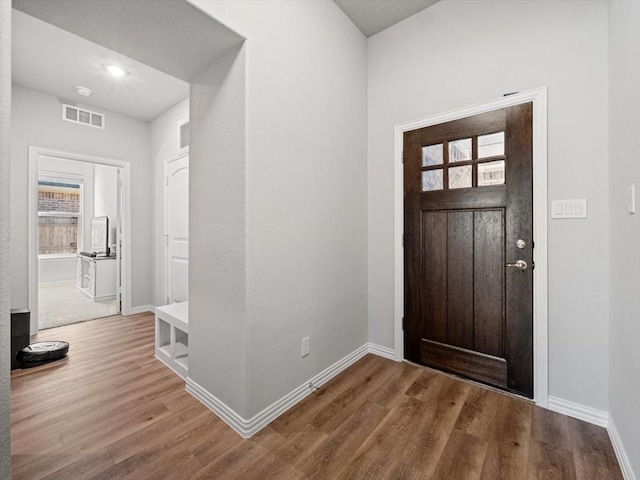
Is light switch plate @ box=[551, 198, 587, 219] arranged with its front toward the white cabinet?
no

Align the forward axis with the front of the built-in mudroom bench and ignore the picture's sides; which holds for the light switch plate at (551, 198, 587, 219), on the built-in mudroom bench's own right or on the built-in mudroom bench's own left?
on the built-in mudroom bench's own left

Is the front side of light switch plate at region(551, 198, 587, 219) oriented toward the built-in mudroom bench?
no

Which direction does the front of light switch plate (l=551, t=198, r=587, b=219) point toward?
toward the camera

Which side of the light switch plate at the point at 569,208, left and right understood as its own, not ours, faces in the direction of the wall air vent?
right

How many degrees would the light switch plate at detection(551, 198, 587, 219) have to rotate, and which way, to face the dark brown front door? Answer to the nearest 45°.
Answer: approximately 90° to its right

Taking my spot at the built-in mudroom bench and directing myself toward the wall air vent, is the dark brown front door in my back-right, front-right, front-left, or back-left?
back-right

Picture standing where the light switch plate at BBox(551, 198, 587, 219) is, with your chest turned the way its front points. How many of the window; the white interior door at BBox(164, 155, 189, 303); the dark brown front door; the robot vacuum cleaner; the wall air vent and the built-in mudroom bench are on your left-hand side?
0

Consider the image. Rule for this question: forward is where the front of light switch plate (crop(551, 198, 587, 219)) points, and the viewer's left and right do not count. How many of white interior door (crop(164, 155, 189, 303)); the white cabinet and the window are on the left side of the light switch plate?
0

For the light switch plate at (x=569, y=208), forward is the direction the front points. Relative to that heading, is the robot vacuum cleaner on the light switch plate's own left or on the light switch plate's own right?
on the light switch plate's own right

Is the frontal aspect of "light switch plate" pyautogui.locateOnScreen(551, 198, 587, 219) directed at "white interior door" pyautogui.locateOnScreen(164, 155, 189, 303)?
no
